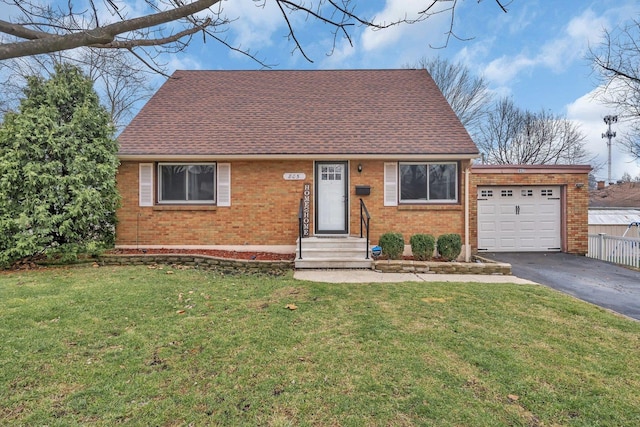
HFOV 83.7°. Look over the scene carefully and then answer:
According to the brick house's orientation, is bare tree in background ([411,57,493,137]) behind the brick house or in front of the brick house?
behind

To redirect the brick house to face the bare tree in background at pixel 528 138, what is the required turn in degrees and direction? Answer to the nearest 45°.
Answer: approximately 135° to its left

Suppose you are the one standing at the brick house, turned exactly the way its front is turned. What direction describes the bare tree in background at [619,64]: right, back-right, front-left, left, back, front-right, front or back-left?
left

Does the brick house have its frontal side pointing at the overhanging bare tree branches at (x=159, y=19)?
yes

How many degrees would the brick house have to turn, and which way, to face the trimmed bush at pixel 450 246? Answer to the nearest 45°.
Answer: approximately 90° to its left

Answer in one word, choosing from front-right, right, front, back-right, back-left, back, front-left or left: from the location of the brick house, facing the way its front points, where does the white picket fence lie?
left

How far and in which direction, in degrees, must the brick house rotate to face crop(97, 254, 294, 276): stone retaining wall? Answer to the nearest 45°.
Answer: approximately 45° to its right

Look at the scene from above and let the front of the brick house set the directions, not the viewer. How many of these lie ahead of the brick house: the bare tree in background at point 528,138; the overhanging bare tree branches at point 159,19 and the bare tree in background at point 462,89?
1

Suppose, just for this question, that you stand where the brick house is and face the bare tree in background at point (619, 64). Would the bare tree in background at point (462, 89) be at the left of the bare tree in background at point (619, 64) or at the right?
left

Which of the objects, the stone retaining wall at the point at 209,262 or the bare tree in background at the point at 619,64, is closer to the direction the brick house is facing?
the stone retaining wall

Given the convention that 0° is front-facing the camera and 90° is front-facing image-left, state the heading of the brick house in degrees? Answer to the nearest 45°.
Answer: approximately 0°

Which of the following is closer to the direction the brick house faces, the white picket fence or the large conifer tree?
the large conifer tree
